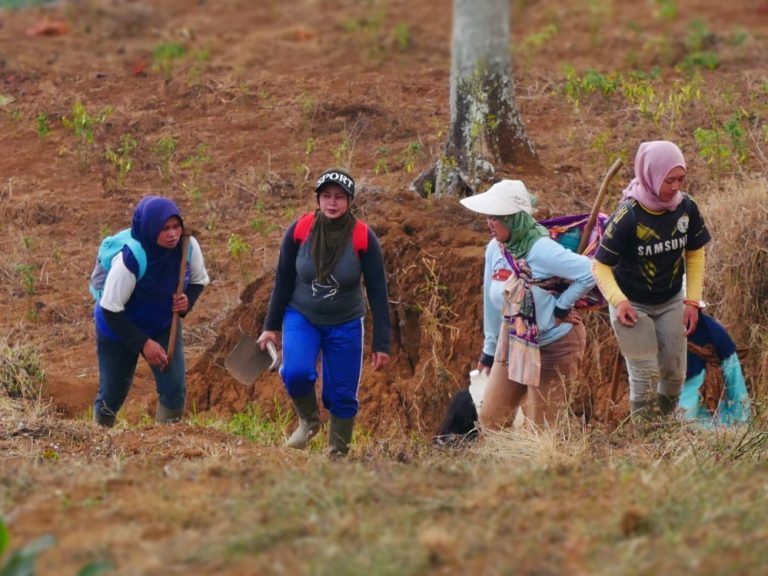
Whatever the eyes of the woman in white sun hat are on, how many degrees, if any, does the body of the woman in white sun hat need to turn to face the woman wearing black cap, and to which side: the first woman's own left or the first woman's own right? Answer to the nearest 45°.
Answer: approximately 45° to the first woman's own right

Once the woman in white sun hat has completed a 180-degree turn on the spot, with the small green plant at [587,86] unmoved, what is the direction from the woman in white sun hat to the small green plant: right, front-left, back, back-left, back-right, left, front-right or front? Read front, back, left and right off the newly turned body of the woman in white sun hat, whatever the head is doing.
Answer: front-left

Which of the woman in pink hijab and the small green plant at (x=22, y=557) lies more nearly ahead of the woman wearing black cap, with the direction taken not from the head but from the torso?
the small green plant

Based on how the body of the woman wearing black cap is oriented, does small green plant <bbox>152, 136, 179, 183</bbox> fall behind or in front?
behind

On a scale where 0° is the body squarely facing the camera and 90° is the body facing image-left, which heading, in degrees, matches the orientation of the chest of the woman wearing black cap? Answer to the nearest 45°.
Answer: approximately 0°

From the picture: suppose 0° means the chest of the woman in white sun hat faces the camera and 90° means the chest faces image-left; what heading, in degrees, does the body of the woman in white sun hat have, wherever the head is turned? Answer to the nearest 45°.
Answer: approximately 45°

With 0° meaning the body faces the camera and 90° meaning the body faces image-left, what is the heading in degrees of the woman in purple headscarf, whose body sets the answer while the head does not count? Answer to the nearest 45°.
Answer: approximately 315°

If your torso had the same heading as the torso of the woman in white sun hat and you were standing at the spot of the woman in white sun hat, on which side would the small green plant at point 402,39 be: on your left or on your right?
on your right

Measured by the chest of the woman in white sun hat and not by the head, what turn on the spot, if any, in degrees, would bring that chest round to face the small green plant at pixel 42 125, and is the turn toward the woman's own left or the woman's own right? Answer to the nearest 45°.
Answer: approximately 90° to the woman's own right

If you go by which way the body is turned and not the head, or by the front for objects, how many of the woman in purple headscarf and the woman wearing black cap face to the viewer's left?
0

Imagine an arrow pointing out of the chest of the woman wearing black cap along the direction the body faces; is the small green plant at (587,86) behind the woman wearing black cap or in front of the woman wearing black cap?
behind
